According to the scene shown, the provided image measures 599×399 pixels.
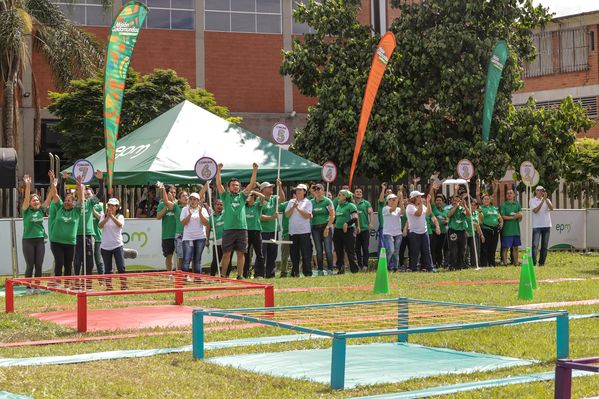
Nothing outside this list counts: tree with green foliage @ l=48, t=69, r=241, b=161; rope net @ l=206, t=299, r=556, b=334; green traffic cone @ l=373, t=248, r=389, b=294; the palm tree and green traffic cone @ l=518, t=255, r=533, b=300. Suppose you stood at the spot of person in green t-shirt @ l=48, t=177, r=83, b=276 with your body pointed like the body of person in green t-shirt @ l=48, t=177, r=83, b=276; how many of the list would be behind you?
2

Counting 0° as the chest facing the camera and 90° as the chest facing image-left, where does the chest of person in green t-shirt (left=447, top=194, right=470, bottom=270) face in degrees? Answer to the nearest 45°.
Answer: approximately 0°

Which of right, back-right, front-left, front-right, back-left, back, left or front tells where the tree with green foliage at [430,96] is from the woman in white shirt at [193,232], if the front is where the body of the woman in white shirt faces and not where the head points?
back-left

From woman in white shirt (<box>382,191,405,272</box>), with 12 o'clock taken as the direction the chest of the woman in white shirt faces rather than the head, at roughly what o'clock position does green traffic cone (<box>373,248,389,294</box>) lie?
The green traffic cone is roughly at 12 o'clock from the woman in white shirt.

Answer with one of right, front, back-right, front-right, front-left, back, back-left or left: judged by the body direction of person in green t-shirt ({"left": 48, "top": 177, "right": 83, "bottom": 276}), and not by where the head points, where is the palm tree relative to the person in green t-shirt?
back

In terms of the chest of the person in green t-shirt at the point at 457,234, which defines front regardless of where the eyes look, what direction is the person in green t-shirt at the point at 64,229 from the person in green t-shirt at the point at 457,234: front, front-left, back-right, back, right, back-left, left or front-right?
front-right

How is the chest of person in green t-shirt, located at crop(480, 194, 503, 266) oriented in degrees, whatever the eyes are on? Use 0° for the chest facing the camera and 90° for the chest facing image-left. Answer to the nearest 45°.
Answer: approximately 0°
